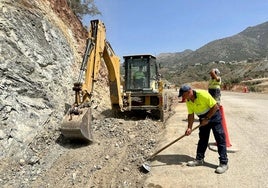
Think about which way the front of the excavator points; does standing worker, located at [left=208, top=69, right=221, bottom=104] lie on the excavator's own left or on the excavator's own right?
on the excavator's own right

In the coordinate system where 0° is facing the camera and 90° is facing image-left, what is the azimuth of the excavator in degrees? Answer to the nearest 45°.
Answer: approximately 180°

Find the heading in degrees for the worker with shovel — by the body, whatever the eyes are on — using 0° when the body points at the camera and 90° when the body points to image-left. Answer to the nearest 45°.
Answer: approximately 45°

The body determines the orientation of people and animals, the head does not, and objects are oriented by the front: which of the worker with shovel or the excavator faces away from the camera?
the excavator

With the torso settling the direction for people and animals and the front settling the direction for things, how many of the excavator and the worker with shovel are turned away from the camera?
1

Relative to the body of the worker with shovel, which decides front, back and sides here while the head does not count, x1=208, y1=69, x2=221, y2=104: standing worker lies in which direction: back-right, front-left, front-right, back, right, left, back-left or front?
back-right
